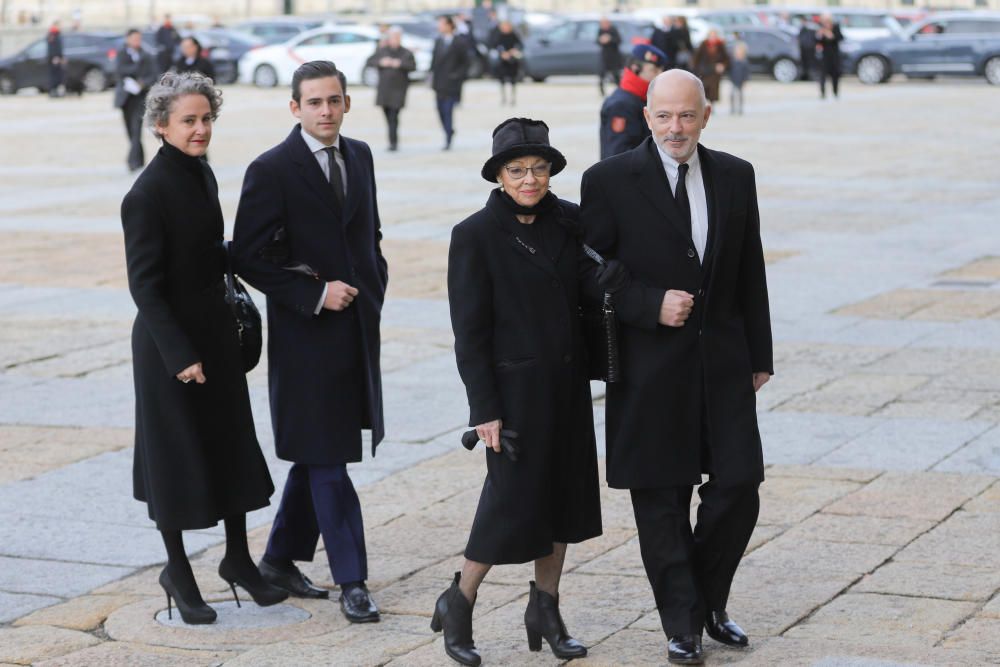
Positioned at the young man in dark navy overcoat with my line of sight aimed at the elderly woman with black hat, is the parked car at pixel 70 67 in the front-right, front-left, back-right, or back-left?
back-left

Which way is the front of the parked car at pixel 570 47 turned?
to the viewer's left

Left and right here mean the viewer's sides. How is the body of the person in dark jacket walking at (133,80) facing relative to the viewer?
facing the viewer

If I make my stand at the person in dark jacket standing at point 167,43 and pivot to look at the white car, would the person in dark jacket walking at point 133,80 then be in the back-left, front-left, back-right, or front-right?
back-right

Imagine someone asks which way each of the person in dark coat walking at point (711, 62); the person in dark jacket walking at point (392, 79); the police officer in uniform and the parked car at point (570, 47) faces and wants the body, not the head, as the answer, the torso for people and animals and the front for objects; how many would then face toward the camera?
2

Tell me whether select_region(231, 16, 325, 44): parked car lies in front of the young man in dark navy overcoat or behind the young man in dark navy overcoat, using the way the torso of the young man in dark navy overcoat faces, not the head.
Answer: behind

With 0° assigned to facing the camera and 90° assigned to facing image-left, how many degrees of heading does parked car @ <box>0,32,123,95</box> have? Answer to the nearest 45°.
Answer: approximately 90°

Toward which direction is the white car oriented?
to the viewer's left

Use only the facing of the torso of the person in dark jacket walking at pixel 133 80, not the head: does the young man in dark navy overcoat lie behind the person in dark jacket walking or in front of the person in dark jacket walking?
in front

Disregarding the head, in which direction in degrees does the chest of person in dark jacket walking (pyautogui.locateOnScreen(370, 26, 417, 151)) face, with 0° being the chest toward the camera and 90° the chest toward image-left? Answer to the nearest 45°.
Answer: approximately 0°

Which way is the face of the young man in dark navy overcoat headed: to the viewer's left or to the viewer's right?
to the viewer's right

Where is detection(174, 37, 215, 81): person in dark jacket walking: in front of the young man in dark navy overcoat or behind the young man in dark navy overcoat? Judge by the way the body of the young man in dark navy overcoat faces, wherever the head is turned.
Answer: behind
